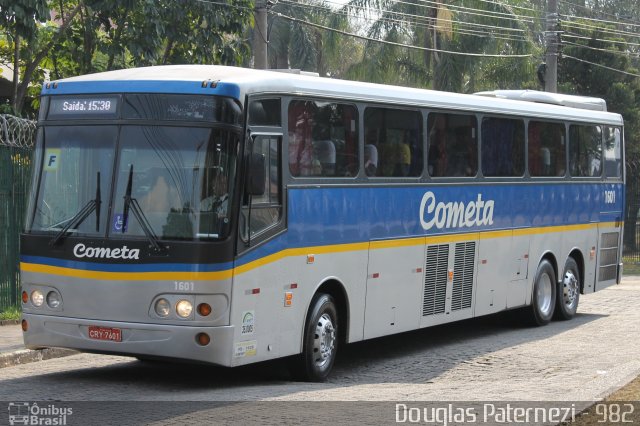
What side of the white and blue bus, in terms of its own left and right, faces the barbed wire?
right

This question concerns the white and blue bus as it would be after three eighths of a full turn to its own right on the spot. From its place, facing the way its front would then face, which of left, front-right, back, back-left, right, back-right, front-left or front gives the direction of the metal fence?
front-left

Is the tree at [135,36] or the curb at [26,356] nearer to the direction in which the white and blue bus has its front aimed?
the curb

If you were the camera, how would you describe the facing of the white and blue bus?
facing the viewer and to the left of the viewer

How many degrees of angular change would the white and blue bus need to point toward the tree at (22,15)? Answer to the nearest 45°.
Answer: approximately 90° to its right

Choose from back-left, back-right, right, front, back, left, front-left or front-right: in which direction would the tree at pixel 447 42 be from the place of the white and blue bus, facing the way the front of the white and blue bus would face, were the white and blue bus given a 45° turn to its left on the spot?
back

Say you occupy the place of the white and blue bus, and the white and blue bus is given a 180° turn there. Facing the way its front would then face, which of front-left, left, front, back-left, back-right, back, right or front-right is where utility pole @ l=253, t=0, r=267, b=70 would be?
front-left

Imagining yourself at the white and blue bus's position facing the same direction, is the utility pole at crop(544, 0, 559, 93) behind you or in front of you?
behind

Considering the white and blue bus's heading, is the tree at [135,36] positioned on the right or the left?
on its right
